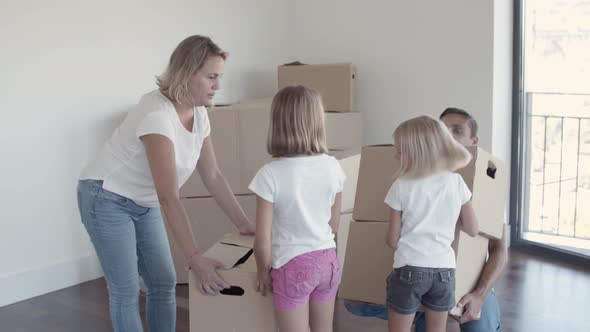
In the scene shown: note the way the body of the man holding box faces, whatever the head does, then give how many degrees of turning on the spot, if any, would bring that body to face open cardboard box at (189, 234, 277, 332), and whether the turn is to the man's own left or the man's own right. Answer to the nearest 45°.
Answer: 0° — they already face it

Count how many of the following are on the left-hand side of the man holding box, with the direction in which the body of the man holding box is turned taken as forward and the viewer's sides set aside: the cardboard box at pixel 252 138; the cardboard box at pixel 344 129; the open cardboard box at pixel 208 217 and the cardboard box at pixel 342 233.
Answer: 0

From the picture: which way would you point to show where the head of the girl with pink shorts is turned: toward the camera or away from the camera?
away from the camera

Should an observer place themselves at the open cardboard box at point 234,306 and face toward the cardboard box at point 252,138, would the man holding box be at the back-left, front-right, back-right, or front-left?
front-right

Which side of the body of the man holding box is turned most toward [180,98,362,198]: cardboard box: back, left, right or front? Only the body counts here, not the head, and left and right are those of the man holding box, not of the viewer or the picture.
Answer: right

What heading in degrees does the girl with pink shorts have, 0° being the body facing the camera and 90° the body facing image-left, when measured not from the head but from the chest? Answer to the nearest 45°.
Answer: approximately 180°

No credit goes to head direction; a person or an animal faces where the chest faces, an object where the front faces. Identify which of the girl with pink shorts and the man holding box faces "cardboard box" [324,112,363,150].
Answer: the girl with pink shorts

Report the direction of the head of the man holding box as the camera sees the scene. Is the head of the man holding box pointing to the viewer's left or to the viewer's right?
to the viewer's left

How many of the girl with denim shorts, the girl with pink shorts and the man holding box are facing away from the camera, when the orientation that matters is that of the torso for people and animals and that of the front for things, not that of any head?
2

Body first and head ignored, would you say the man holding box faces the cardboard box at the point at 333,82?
no

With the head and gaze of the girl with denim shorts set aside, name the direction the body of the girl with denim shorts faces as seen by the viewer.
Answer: away from the camera

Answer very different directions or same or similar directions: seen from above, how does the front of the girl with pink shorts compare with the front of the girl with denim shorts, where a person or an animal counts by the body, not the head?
same or similar directions

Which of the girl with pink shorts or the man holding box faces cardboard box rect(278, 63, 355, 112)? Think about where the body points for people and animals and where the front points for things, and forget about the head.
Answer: the girl with pink shorts
